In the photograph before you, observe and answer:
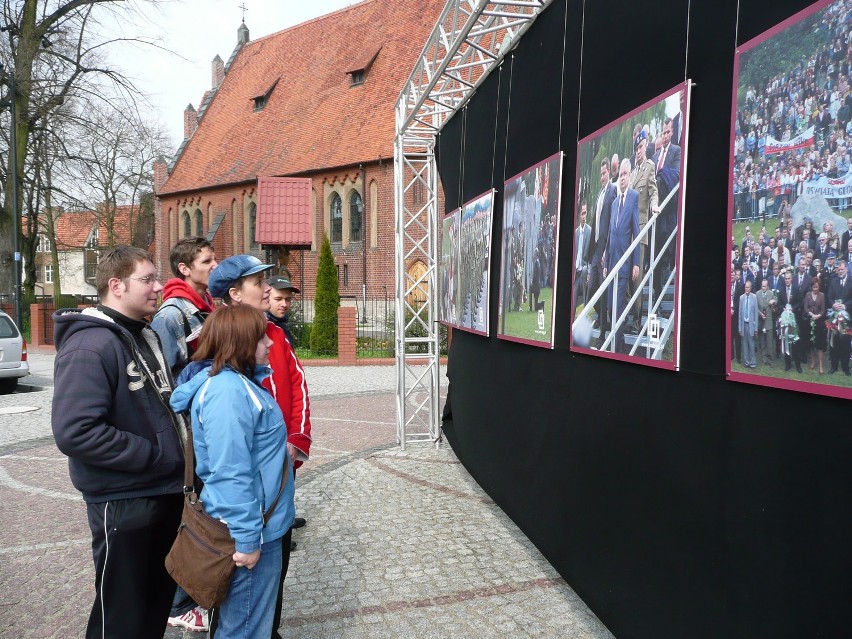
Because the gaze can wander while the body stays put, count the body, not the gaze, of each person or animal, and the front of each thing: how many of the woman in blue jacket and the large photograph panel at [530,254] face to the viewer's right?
1

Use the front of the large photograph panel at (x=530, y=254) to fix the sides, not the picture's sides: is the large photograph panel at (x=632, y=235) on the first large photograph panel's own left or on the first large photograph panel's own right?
on the first large photograph panel's own left

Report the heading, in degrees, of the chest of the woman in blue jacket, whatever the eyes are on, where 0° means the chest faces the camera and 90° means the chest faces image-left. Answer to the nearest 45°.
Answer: approximately 270°

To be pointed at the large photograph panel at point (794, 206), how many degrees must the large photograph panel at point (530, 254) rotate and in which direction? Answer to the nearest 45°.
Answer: approximately 45° to its left

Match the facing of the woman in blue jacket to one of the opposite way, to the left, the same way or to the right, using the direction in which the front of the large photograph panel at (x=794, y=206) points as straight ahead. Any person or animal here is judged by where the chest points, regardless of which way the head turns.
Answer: the opposite way

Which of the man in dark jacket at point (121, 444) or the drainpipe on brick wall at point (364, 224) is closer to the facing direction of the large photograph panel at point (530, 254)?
the man in dark jacket

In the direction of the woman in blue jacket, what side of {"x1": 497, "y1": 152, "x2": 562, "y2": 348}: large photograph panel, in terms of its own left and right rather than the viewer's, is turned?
front

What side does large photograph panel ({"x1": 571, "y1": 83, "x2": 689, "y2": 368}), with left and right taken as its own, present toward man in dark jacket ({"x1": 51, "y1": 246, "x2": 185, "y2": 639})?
front

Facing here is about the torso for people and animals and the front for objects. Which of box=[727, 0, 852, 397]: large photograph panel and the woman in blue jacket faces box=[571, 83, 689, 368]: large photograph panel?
the woman in blue jacket

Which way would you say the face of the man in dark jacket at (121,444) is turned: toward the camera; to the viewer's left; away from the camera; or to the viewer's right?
to the viewer's right

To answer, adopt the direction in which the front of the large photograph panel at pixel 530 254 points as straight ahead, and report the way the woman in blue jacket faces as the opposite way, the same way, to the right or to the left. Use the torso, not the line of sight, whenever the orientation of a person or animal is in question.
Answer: the opposite way

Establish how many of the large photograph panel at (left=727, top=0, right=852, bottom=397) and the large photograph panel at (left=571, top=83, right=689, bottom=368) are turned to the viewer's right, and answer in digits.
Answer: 0

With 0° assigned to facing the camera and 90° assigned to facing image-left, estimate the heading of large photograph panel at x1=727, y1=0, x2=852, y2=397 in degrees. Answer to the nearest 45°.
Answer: approximately 45°

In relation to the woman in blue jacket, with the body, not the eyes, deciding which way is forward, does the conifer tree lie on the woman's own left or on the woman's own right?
on the woman's own left
